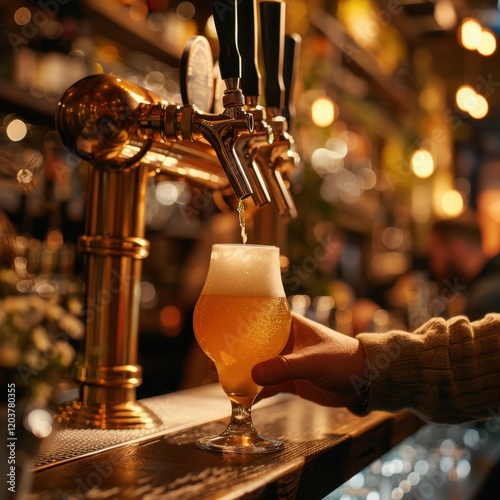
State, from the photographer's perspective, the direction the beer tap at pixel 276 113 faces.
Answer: facing to the right of the viewer

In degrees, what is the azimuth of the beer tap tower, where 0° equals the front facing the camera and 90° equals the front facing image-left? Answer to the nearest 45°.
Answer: approximately 270°
